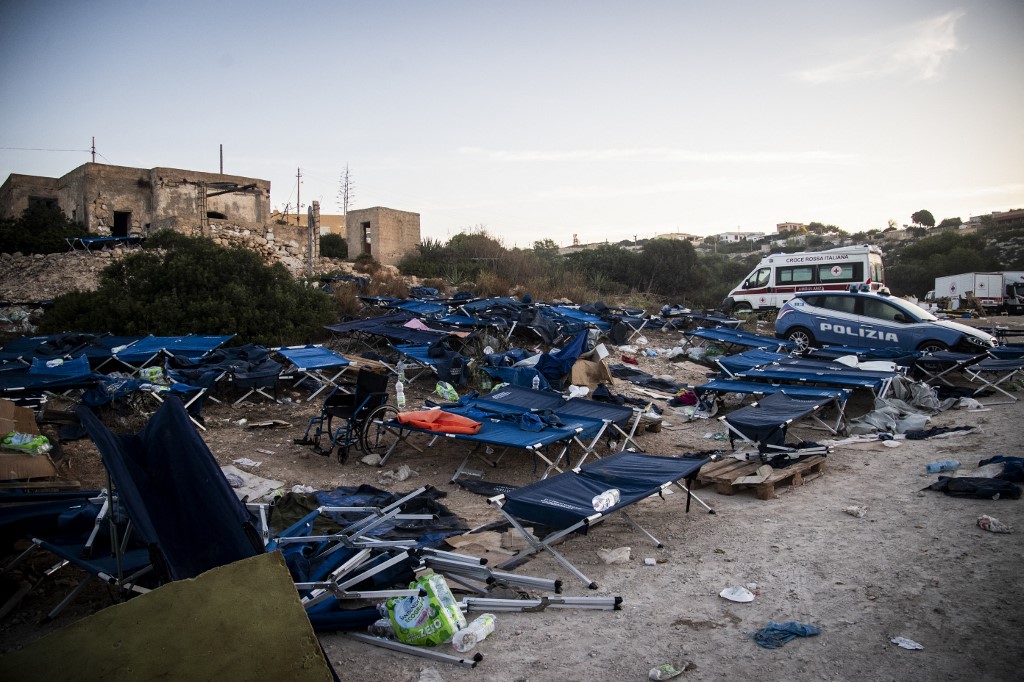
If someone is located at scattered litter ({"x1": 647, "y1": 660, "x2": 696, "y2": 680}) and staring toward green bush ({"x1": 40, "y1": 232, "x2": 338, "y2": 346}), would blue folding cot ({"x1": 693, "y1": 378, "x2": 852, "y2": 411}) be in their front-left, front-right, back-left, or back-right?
front-right

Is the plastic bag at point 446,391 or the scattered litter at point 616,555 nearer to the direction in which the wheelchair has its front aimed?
the scattered litter

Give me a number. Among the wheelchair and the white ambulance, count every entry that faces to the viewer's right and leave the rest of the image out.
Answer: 0

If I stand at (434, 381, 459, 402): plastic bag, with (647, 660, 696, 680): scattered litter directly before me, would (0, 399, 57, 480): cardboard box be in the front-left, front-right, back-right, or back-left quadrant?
front-right

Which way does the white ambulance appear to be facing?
to the viewer's left

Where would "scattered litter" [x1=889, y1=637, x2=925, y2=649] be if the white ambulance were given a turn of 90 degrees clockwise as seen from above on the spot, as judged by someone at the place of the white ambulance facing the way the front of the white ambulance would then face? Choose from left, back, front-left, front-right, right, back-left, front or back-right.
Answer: back

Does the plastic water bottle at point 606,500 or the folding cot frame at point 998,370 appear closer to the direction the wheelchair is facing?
the plastic water bottle

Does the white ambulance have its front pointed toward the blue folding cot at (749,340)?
no

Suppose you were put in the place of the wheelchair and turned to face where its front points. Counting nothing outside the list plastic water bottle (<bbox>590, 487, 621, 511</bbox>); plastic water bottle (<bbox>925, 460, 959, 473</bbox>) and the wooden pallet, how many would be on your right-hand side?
0

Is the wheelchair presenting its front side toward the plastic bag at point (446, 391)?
no

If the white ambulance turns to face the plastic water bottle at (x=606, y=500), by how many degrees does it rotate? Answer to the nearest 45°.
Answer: approximately 90° to its left

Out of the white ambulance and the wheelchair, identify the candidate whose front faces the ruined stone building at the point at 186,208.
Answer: the white ambulance

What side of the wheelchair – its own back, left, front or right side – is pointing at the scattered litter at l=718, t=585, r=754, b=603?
left

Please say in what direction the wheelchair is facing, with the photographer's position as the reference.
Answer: facing the viewer and to the left of the viewer

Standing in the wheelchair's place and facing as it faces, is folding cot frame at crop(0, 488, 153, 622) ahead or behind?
ahead
